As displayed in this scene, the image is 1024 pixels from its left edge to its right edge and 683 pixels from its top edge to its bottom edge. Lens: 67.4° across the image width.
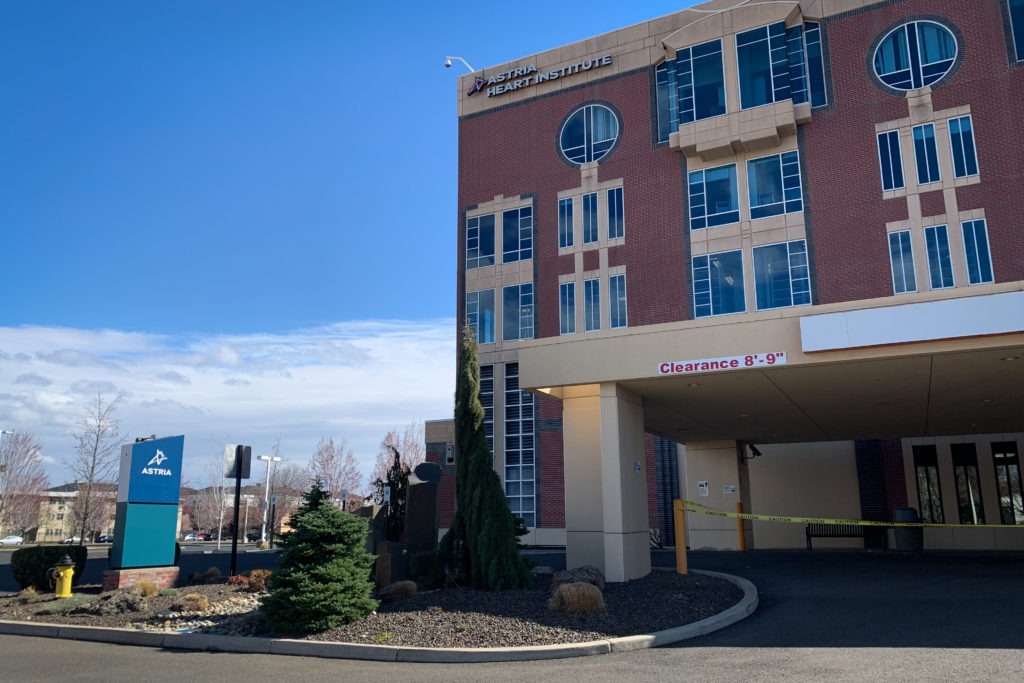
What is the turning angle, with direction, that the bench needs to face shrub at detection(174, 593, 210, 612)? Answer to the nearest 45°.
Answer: approximately 45° to its right

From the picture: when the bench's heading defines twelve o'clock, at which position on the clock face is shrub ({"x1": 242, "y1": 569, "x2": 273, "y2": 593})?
The shrub is roughly at 1 o'clock from the bench.

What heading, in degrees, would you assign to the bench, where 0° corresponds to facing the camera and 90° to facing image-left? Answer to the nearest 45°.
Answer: approximately 0°

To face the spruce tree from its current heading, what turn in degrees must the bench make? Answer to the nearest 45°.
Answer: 0° — it already faces it

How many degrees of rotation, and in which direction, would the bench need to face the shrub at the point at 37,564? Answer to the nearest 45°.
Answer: approximately 45° to its right
